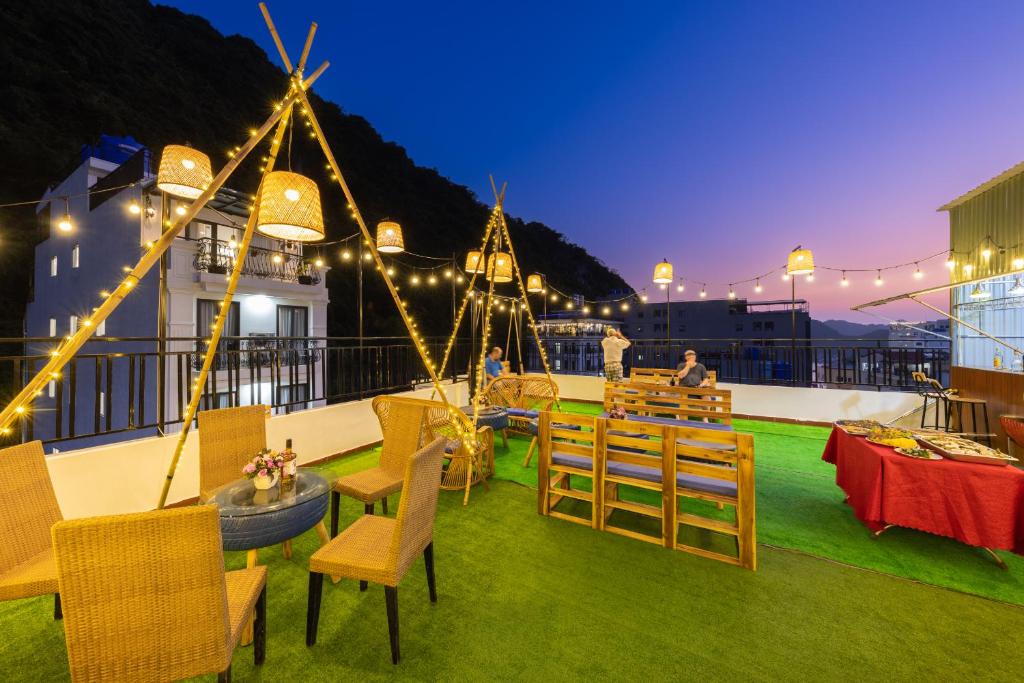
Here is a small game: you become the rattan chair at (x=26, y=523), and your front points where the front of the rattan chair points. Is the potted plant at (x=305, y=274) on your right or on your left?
on your left

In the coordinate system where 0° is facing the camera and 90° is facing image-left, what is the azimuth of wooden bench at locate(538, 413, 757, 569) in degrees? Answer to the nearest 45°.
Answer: approximately 225°

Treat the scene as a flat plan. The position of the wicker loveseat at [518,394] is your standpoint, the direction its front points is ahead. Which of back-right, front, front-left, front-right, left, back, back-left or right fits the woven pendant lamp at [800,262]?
back-left

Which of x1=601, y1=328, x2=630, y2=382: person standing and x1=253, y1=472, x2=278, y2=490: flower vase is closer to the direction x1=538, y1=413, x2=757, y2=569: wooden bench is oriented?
the person standing

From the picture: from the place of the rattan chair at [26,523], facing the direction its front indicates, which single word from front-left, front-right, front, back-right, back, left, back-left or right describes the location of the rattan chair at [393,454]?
front-left

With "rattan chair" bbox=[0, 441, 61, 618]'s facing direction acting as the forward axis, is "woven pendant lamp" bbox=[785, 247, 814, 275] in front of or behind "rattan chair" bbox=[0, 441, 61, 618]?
in front

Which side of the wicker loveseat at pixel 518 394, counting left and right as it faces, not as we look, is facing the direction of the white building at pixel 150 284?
right

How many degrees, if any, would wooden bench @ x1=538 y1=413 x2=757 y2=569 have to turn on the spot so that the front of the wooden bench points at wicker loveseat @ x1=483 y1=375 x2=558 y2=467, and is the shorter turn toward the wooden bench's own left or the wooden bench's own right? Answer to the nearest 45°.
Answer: approximately 90° to the wooden bench's own left

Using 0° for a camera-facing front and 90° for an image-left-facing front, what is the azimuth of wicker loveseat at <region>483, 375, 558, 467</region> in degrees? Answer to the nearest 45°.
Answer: approximately 45°

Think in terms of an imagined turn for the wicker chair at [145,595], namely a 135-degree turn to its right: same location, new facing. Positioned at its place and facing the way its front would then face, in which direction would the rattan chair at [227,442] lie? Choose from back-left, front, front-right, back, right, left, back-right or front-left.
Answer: back

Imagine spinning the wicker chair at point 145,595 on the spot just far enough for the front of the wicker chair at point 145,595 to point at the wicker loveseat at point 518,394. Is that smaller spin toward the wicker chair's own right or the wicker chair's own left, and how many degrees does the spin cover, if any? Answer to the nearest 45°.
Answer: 0° — it already faces it

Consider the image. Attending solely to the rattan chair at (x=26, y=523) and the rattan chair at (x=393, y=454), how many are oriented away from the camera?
0

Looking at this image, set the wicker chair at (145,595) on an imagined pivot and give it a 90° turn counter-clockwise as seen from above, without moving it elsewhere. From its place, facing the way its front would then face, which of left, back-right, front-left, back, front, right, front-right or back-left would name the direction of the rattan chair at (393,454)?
right

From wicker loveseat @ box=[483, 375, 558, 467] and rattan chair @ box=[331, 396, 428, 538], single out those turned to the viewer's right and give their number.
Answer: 0
